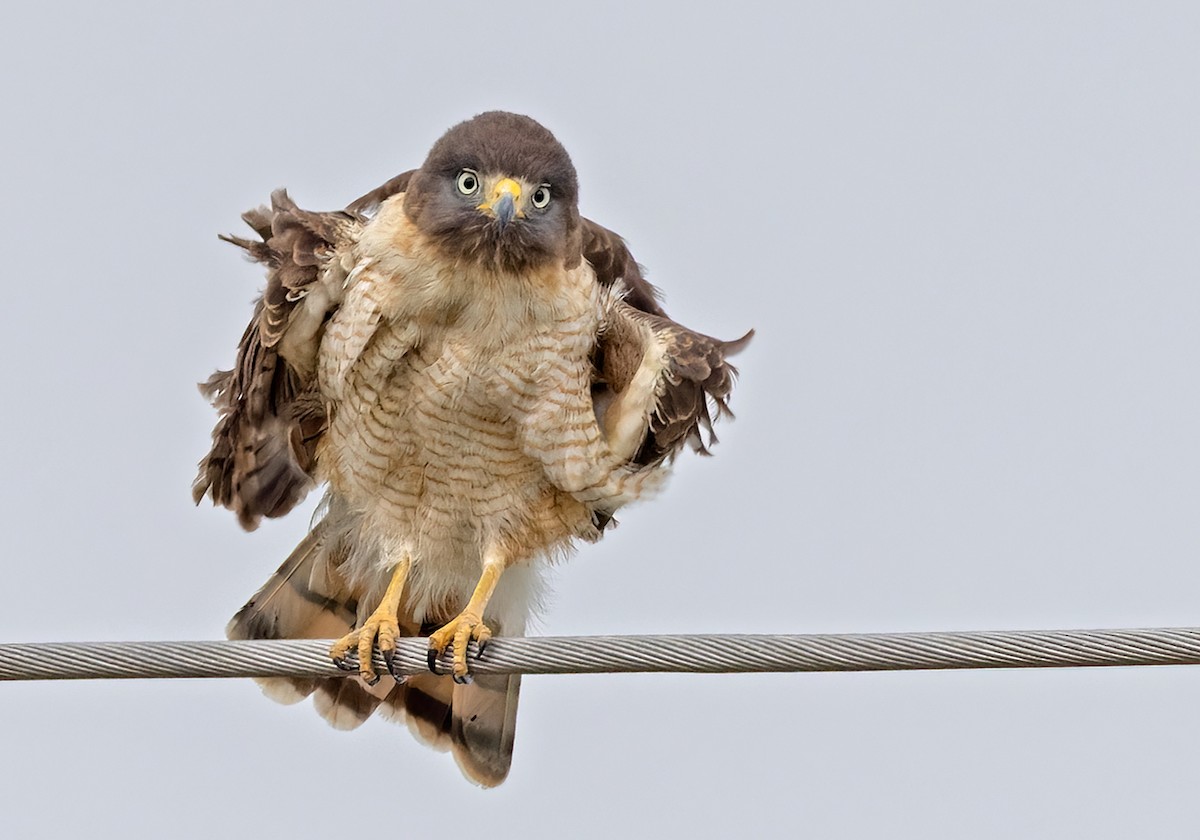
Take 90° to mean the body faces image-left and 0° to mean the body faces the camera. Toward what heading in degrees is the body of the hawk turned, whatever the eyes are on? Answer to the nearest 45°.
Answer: approximately 0°
